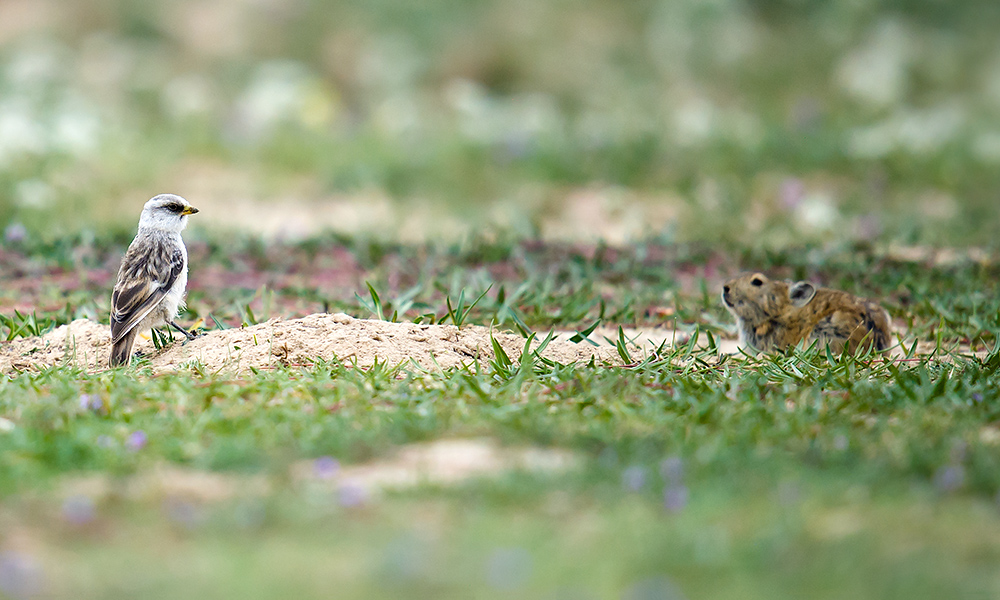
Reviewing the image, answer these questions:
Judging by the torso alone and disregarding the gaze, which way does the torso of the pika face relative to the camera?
to the viewer's left

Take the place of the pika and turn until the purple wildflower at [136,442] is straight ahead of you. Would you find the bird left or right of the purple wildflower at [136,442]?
right

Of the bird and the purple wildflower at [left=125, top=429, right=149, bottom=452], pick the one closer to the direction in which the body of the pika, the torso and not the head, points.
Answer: the bird

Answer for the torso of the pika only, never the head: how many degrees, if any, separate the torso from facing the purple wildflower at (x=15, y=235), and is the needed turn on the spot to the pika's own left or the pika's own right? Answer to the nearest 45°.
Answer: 0° — it already faces it

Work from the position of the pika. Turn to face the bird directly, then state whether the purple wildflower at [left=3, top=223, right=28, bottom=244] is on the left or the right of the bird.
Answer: right

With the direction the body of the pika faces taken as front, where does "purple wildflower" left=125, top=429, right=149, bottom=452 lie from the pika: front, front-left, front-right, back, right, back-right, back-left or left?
front-left

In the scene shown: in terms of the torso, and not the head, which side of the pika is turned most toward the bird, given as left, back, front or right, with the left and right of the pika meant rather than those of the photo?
front
